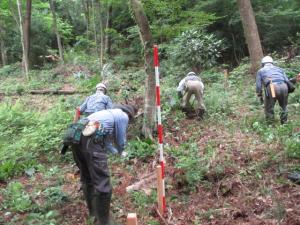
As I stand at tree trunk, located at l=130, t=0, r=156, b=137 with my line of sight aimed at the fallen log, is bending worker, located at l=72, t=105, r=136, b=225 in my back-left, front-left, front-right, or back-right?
back-left

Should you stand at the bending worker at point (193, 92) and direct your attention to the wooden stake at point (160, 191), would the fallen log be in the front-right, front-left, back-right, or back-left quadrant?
back-right

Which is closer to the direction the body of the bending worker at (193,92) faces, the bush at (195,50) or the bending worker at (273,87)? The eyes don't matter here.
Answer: the bush

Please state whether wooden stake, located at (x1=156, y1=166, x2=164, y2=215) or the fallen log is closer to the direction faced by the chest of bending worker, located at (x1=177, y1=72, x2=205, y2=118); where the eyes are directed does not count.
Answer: the fallen log
